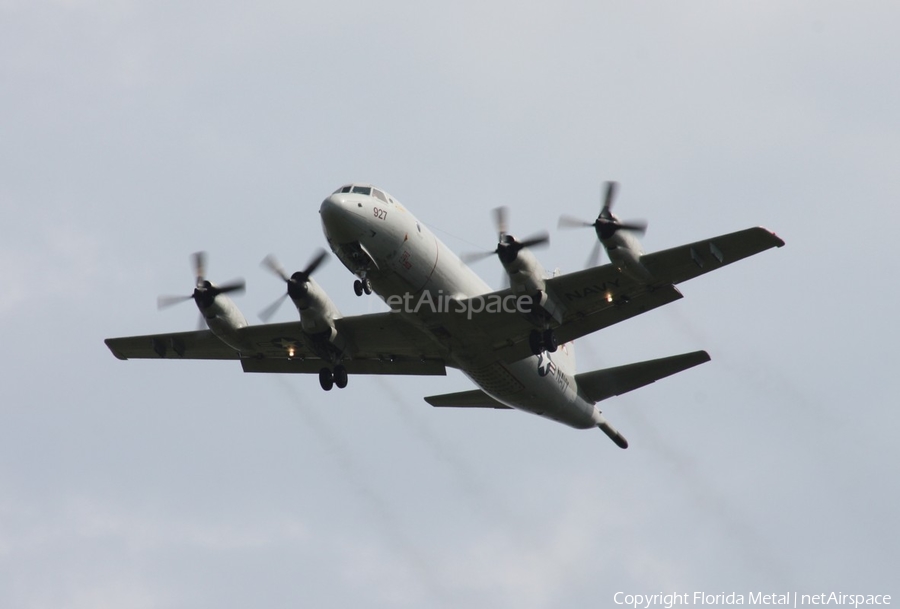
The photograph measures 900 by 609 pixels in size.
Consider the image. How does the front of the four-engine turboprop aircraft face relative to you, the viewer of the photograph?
facing the viewer and to the left of the viewer
